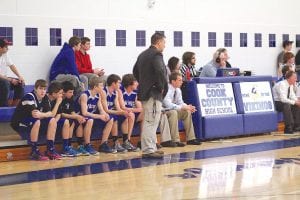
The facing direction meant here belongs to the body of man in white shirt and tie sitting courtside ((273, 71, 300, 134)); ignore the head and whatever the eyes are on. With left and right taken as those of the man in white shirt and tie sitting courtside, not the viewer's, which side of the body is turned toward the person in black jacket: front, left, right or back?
right

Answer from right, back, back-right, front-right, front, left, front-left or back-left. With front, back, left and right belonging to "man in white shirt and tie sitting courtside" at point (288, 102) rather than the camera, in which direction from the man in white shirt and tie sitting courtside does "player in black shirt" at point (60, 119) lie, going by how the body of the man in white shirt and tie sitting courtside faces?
right

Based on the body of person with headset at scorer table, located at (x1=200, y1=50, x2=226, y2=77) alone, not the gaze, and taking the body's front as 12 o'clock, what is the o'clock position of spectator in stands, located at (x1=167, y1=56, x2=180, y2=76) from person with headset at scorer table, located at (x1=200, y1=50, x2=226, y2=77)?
spectator in stands, located at (x1=167, y1=56, x2=180, y2=76) is roughly at 4 o'clock from person with headset at scorer table, located at (x1=200, y1=50, x2=226, y2=77).

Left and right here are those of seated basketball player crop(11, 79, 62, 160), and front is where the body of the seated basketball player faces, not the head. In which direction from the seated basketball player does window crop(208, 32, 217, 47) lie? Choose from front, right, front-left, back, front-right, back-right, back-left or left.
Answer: left

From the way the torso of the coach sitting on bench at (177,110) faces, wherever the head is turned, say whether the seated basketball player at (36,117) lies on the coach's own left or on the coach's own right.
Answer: on the coach's own right

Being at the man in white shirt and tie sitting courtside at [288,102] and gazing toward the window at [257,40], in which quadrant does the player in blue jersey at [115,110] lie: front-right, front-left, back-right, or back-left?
back-left

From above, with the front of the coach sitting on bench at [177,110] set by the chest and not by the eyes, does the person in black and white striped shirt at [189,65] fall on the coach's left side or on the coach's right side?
on the coach's left side

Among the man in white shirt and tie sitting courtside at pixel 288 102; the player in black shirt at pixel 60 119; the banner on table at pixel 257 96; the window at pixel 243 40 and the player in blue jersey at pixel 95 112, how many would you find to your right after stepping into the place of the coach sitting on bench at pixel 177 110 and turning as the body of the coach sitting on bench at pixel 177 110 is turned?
2

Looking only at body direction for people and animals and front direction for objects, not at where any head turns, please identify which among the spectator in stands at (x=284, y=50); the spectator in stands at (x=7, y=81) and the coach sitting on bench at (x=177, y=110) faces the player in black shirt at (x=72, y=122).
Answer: the spectator in stands at (x=7, y=81)
